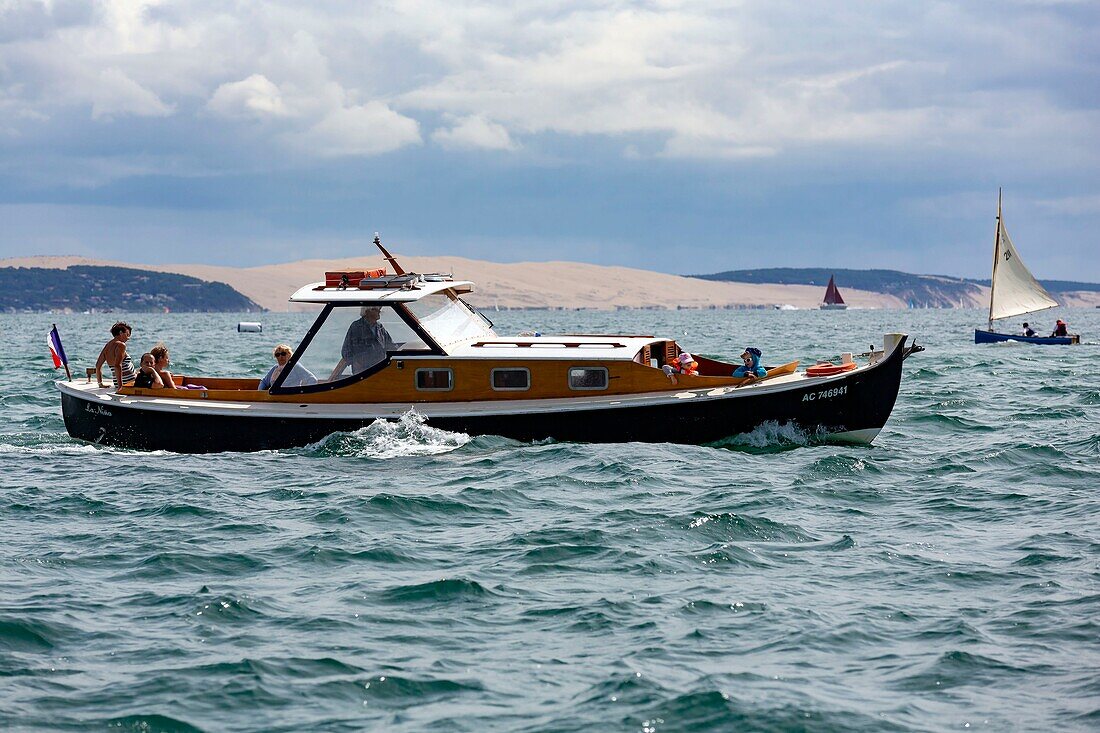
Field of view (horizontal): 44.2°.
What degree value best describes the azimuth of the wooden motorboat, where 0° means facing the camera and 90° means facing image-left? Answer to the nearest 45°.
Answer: approximately 270°

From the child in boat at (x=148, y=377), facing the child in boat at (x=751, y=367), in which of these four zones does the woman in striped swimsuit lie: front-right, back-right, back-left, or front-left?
back-left

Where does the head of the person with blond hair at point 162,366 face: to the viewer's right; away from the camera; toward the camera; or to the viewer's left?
to the viewer's right
